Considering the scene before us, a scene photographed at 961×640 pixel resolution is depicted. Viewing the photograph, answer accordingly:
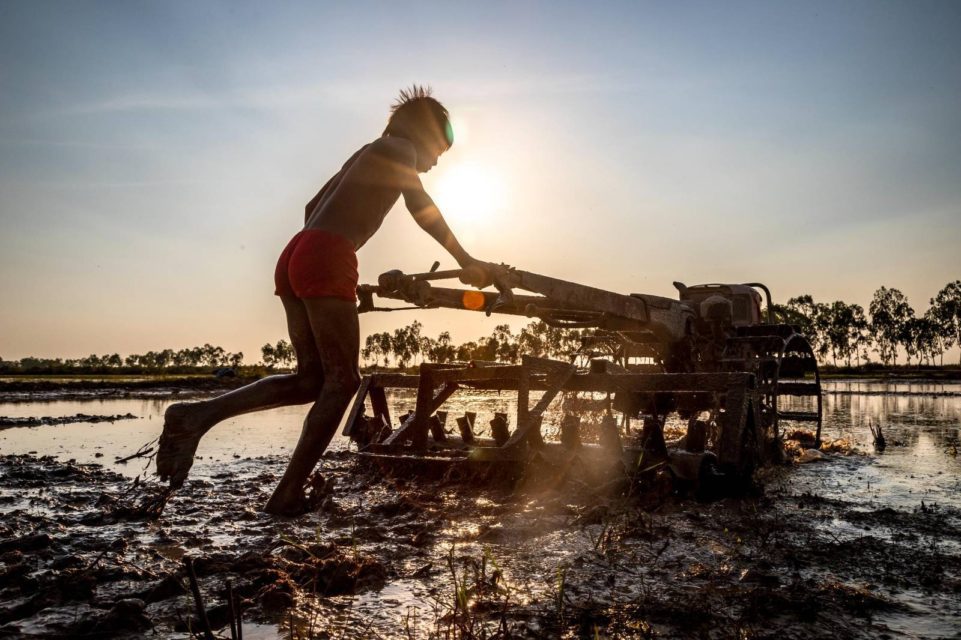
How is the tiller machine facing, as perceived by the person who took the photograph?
facing away from the viewer and to the right of the viewer

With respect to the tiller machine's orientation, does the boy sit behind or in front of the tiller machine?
behind

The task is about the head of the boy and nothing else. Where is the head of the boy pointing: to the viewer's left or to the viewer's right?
to the viewer's right
